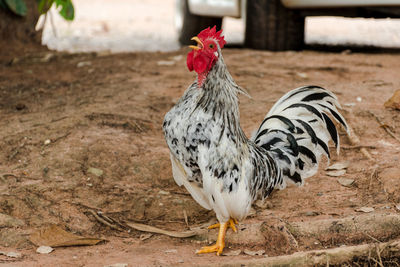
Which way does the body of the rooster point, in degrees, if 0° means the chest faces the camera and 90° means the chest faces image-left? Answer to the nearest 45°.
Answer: approximately 45°

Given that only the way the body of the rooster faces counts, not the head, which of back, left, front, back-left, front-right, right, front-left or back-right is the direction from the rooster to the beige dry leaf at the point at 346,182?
back

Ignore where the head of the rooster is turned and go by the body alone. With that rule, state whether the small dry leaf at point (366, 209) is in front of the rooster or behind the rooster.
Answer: behind

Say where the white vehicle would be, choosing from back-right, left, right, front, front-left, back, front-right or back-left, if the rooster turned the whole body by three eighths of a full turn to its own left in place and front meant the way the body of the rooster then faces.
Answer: left

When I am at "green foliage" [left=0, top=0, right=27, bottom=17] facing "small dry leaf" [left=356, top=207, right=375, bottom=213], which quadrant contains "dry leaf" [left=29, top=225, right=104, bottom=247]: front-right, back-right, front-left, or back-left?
front-right

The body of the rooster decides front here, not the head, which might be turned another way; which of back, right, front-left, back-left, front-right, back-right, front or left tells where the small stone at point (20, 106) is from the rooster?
right

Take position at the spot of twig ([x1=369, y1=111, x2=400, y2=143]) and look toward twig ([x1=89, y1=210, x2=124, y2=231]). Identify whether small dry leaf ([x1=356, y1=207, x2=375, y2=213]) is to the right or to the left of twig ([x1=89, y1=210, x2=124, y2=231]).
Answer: left

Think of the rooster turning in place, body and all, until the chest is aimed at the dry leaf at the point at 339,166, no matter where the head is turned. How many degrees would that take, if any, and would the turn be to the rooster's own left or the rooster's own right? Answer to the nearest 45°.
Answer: approximately 180°

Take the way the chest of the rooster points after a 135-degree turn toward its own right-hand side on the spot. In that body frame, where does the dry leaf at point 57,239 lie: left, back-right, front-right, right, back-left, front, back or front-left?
left

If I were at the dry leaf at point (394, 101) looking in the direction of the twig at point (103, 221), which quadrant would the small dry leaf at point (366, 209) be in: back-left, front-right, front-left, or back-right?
front-left

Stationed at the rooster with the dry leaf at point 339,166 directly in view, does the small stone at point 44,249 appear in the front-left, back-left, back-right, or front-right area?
back-left

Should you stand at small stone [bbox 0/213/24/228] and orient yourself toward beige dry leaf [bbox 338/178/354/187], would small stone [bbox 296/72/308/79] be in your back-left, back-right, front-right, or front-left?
front-left

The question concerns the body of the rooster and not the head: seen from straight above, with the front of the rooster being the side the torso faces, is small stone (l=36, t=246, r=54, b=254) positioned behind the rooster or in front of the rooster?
in front

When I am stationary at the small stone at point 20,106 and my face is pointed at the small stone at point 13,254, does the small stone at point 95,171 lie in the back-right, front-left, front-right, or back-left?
front-left
